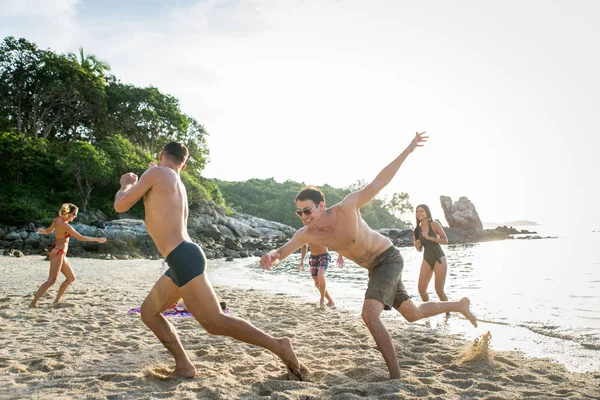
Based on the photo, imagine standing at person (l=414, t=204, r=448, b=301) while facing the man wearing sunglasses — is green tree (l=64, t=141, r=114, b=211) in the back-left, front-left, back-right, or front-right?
back-right

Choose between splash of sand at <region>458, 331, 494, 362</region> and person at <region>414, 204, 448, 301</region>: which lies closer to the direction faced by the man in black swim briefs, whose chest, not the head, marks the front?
the person

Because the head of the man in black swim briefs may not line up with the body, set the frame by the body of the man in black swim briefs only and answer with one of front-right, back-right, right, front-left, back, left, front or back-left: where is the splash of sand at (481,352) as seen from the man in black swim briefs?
back-right

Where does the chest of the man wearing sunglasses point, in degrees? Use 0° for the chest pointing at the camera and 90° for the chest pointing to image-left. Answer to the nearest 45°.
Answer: approximately 45°

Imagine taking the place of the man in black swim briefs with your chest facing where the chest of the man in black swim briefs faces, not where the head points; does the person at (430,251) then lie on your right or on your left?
on your right

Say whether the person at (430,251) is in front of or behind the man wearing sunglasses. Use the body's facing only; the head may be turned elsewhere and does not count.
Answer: behind

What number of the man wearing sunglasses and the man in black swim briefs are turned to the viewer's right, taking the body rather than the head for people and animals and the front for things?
0

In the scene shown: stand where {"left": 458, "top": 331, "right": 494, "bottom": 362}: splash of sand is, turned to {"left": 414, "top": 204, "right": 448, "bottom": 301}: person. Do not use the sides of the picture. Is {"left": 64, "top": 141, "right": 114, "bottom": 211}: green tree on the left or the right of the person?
left

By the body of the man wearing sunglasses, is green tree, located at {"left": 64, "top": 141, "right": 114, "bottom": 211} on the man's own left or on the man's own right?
on the man's own right

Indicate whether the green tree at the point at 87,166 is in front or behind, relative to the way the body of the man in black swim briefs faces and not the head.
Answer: in front
